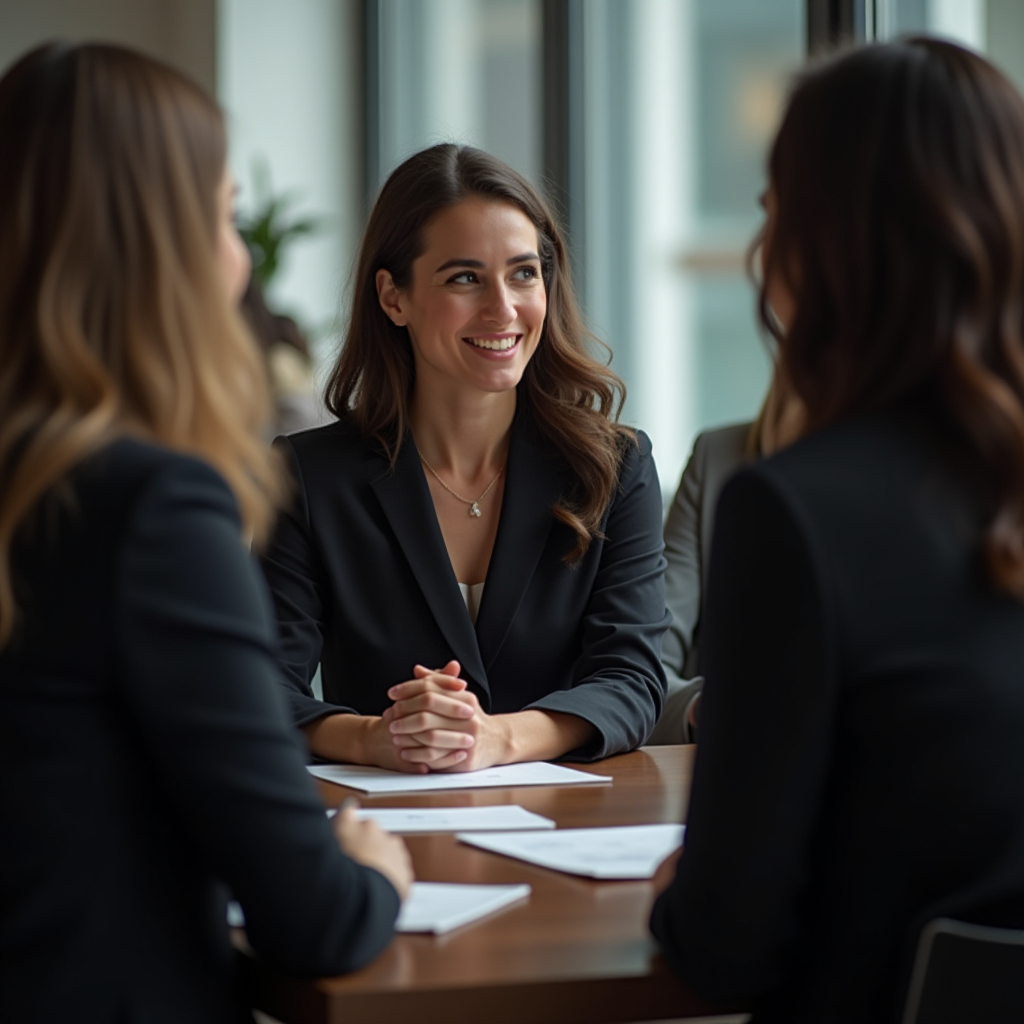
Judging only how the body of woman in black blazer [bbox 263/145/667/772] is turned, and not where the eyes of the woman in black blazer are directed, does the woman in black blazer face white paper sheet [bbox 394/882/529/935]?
yes

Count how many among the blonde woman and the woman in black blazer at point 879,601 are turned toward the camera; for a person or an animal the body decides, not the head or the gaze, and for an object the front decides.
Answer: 0

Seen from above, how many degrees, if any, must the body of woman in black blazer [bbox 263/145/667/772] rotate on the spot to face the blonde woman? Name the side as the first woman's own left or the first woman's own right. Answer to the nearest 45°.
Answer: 0° — they already face them

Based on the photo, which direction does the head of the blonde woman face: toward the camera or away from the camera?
away from the camera

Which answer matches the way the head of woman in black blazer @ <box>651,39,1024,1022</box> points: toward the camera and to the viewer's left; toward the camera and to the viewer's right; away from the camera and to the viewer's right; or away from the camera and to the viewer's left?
away from the camera and to the viewer's left

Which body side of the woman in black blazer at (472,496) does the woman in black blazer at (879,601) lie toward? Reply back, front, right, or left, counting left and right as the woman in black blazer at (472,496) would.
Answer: front

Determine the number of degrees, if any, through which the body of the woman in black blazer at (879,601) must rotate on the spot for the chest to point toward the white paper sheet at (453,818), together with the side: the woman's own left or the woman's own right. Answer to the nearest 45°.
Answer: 0° — they already face it

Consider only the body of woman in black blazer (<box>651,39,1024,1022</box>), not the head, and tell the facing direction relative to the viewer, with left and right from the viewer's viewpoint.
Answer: facing away from the viewer and to the left of the viewer

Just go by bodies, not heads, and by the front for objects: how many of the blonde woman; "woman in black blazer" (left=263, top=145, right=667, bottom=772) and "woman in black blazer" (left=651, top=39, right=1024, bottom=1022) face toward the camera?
1

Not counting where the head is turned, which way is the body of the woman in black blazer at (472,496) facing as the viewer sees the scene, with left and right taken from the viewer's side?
facing the viewer
